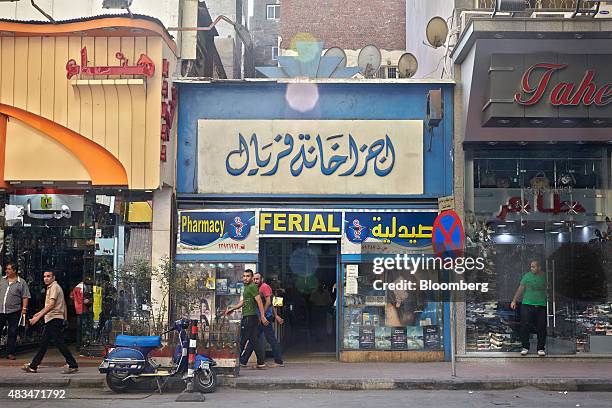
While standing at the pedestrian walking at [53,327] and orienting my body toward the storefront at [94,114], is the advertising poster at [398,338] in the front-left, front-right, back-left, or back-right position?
front-right

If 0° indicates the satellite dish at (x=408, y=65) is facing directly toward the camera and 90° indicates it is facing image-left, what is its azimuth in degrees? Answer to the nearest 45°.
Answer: approximately 45°

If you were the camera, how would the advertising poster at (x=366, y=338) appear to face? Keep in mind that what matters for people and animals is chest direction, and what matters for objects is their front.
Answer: facing the viewer

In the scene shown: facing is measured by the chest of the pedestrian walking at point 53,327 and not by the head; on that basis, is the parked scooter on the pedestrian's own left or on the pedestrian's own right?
on the pedestrian's own left

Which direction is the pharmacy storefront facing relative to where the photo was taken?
toward the camera

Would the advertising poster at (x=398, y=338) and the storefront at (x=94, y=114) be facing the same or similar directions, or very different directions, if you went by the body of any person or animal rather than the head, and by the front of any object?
same or similar directions

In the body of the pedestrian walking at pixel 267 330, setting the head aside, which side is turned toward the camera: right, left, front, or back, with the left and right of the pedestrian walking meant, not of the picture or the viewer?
left

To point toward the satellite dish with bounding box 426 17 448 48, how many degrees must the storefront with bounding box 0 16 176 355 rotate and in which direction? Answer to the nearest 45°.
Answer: approximately 90° to its left

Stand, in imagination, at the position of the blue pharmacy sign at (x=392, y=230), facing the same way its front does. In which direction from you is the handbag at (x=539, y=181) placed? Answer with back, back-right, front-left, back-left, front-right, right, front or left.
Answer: left

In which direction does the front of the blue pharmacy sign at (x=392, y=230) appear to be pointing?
toward the camera

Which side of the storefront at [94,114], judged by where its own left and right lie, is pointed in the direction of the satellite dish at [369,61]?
left

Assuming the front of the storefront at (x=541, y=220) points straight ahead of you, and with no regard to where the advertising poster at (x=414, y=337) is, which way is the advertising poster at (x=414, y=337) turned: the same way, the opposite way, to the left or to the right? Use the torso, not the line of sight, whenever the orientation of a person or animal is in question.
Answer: the same way

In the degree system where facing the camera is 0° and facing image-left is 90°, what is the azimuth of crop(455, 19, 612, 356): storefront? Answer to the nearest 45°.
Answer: approximately 0°
